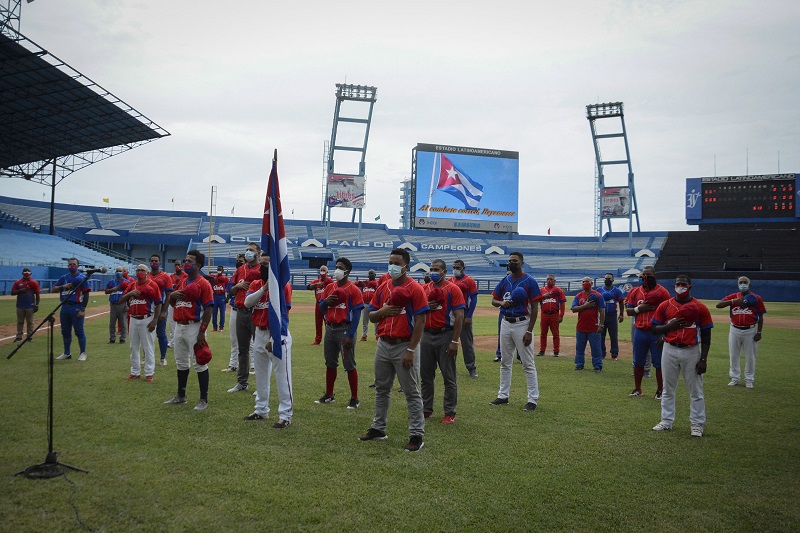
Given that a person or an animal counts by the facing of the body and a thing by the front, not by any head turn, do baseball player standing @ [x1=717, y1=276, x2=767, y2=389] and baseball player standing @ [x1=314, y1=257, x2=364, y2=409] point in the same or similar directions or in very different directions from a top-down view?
same or similar directions

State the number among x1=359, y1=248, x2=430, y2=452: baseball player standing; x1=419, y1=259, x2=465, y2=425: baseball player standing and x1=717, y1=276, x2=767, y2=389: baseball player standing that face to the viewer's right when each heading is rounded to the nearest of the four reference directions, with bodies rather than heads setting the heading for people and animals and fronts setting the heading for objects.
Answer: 0

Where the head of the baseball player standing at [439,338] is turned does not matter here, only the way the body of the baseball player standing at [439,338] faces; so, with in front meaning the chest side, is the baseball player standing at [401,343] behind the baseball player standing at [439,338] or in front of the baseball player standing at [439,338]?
in front

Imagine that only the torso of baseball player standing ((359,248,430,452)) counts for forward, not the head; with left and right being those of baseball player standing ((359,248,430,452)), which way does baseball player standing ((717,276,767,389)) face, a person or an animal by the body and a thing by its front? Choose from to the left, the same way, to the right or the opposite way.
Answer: the same way

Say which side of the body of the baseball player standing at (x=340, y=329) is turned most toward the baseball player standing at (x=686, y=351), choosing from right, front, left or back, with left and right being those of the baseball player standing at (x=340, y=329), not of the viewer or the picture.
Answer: left

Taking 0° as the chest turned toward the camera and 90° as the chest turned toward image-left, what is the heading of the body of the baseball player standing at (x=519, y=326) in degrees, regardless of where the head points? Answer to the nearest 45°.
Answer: approximately 45°

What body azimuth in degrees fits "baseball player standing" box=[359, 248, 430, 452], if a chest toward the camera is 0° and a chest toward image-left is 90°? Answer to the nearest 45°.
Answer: approximately 45°

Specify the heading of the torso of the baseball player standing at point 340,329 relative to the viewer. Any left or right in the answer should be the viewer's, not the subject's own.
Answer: facing the viewer and to the left of the viewer

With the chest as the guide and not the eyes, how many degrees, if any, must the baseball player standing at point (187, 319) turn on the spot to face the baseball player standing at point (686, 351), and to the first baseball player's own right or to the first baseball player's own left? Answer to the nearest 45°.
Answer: approximately 90° to the first baseball player's own left

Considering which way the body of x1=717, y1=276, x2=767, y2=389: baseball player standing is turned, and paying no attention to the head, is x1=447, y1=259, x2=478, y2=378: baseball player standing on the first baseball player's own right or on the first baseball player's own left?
on the first baseball player's own right

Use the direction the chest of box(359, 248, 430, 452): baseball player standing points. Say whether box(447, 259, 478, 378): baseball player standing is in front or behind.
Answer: behind

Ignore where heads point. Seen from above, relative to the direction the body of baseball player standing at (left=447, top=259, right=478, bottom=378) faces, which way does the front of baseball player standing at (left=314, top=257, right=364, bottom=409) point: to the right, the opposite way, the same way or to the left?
the same way

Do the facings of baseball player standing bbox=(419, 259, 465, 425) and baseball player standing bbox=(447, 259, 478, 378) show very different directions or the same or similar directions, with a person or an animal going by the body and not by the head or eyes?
same or similar directions

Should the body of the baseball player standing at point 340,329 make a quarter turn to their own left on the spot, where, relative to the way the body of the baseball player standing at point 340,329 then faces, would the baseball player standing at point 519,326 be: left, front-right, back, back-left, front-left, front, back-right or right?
front-left

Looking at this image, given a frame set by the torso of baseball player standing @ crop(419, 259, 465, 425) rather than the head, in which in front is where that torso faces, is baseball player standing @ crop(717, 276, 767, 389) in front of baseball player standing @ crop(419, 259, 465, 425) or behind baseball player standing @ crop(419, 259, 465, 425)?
behind
